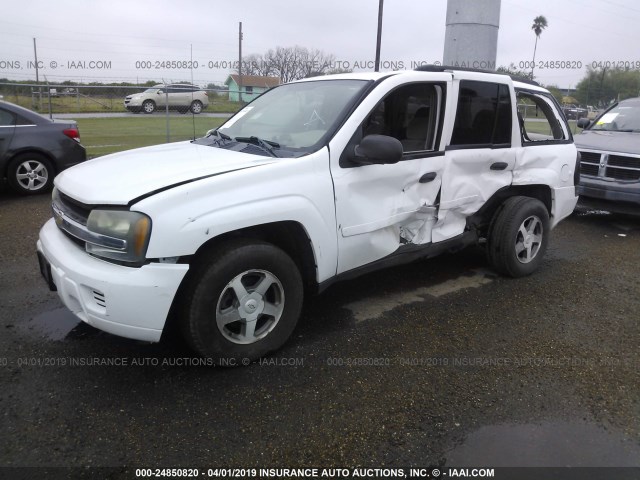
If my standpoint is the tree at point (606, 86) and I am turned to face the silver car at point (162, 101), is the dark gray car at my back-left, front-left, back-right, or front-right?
front-left

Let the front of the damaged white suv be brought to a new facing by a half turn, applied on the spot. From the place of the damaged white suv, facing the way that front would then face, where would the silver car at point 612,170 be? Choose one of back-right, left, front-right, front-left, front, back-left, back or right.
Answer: front

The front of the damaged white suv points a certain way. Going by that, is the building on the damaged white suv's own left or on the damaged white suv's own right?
on the damaged white suv's own right

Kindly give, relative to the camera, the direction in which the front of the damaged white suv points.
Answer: facing the viewer and to the left of the viewer

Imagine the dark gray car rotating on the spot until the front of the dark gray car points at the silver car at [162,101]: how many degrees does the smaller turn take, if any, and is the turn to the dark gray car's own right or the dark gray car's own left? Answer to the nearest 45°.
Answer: approximately 90° to the dark gray car's own right

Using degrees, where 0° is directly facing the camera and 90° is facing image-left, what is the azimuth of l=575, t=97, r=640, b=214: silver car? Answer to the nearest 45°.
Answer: approximately 45°

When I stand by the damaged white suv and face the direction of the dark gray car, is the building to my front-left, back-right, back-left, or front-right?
front-right

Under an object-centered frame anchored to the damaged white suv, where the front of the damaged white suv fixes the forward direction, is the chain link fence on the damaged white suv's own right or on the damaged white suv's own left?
on the damaged white suv's own right

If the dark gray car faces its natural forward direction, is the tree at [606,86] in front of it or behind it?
behind

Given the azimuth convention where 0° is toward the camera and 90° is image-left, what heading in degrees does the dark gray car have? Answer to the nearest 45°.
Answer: approximately 90°

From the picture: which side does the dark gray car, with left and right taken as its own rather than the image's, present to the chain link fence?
right

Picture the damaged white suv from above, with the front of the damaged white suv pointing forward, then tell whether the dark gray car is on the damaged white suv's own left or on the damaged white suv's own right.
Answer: on the damaged white suv's own right

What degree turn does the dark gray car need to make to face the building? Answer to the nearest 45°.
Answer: approximately 135° to its right
